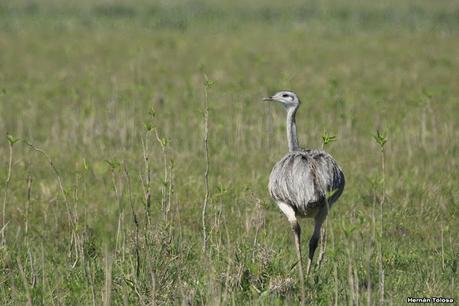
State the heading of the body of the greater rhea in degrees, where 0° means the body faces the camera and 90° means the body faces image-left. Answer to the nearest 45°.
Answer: approximately 135°
